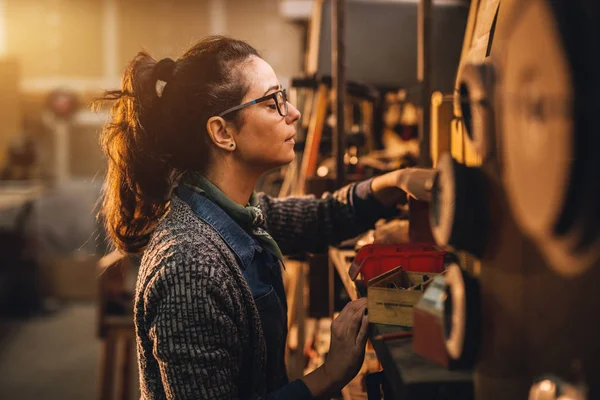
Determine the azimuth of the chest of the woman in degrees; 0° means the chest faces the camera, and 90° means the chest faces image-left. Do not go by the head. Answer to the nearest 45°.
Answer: approximately 270°

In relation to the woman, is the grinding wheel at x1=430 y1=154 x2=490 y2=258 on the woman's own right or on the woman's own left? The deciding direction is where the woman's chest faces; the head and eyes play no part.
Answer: on the woman's own right

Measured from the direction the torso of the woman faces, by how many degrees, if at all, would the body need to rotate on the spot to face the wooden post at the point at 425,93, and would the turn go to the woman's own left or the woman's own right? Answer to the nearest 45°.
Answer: approximately 45° to the woman's own left

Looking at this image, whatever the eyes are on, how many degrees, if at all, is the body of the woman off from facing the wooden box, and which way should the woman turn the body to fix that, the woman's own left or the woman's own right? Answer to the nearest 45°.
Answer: approximately 45° to the woman's own right

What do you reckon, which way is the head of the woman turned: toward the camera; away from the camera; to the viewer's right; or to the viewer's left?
to the viewer's right

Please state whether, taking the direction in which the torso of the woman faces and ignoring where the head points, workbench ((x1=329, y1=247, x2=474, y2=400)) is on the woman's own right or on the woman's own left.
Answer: on the woman's own right
